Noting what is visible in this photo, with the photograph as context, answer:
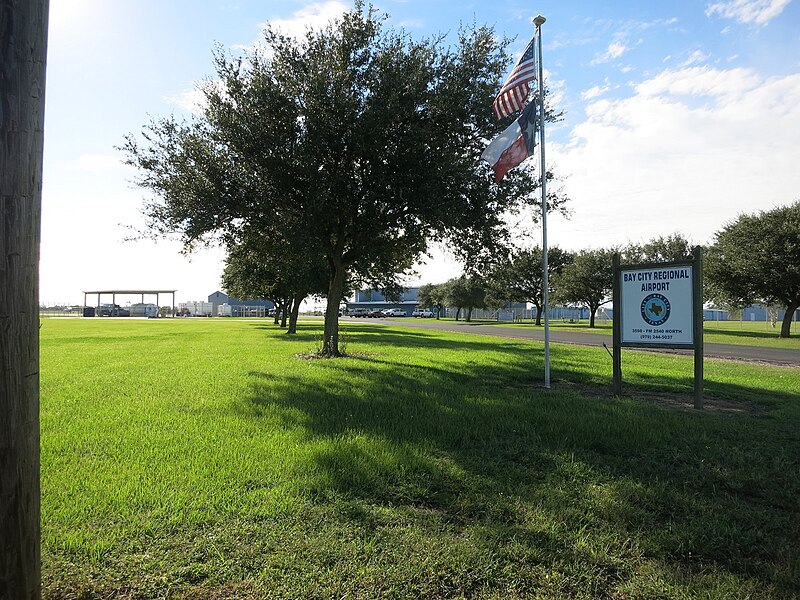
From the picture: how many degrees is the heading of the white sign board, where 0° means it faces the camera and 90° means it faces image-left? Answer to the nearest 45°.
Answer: approximately 45°

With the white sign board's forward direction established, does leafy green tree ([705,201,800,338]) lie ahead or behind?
behind

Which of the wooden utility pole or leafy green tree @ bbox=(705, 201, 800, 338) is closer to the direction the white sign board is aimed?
the wooden utility pole

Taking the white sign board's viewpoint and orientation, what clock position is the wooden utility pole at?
The wooden utility pole is roughly at 11 o'clock from the white sign board.
